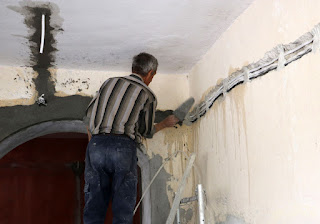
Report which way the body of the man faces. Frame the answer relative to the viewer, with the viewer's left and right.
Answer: facing away from the viewer and to the right of the viewer

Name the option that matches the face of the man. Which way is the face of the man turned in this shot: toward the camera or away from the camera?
away from the camera
